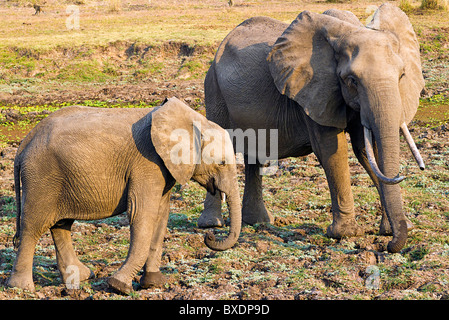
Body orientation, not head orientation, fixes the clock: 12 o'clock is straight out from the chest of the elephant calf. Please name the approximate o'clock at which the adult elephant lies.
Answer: The adult elephant is roughly at 11 o'clock from the elephant calf.

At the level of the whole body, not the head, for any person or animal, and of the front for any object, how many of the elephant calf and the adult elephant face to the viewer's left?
0

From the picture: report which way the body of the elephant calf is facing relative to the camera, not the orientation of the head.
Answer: to the viewer's right
